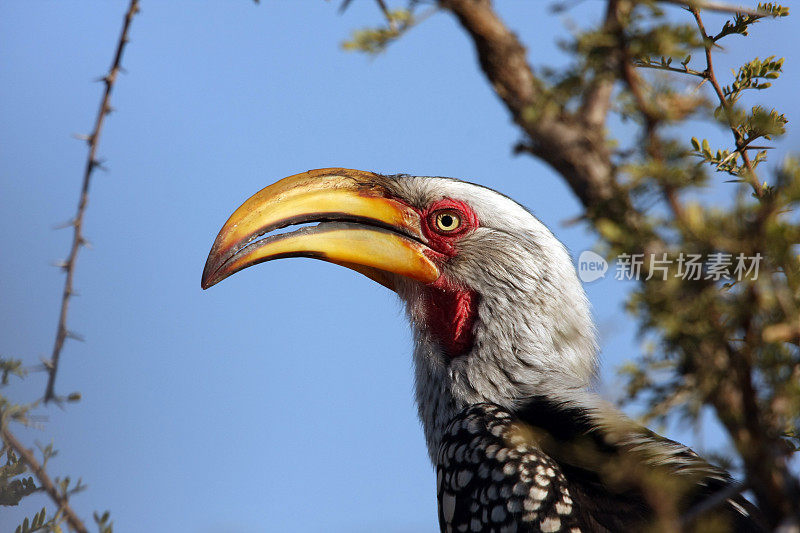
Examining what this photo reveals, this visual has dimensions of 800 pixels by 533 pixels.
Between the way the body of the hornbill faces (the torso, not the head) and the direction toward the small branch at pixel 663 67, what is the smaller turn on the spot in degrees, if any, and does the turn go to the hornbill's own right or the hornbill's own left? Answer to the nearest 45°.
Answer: approximately 135° to the hornbill's own right

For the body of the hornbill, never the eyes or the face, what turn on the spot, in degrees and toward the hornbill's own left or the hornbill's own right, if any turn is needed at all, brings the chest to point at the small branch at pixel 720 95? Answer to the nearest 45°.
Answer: approximately 135° to the hornbill's own left

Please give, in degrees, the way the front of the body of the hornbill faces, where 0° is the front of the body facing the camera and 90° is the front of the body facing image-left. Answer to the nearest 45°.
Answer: approximately 90°
